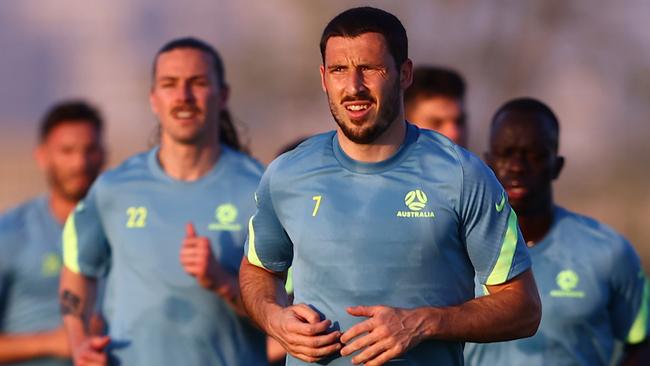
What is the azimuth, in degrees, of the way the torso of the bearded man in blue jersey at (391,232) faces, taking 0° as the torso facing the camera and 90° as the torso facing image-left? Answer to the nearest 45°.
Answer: approximately 0°

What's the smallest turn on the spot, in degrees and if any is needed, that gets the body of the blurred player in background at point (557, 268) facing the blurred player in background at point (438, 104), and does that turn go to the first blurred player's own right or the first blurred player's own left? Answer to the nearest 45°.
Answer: approximately 135° to the first blurred player's own right

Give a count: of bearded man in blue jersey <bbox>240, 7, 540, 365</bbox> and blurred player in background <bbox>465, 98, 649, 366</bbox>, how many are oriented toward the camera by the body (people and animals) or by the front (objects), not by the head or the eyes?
2

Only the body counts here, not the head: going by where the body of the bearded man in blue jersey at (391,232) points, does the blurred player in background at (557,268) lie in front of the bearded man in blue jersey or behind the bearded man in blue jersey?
behind

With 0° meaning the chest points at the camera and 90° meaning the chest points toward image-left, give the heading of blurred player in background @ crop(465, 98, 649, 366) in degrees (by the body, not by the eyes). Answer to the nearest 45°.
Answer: approximately 0°

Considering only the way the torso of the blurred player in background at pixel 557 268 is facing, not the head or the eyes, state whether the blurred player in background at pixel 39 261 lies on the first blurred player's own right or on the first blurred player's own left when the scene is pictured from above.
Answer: on the first blurred player's own right

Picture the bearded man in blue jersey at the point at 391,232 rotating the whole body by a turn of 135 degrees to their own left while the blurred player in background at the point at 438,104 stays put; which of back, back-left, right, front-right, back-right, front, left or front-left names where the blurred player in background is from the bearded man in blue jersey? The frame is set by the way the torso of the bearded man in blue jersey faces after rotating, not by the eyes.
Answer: front-left
